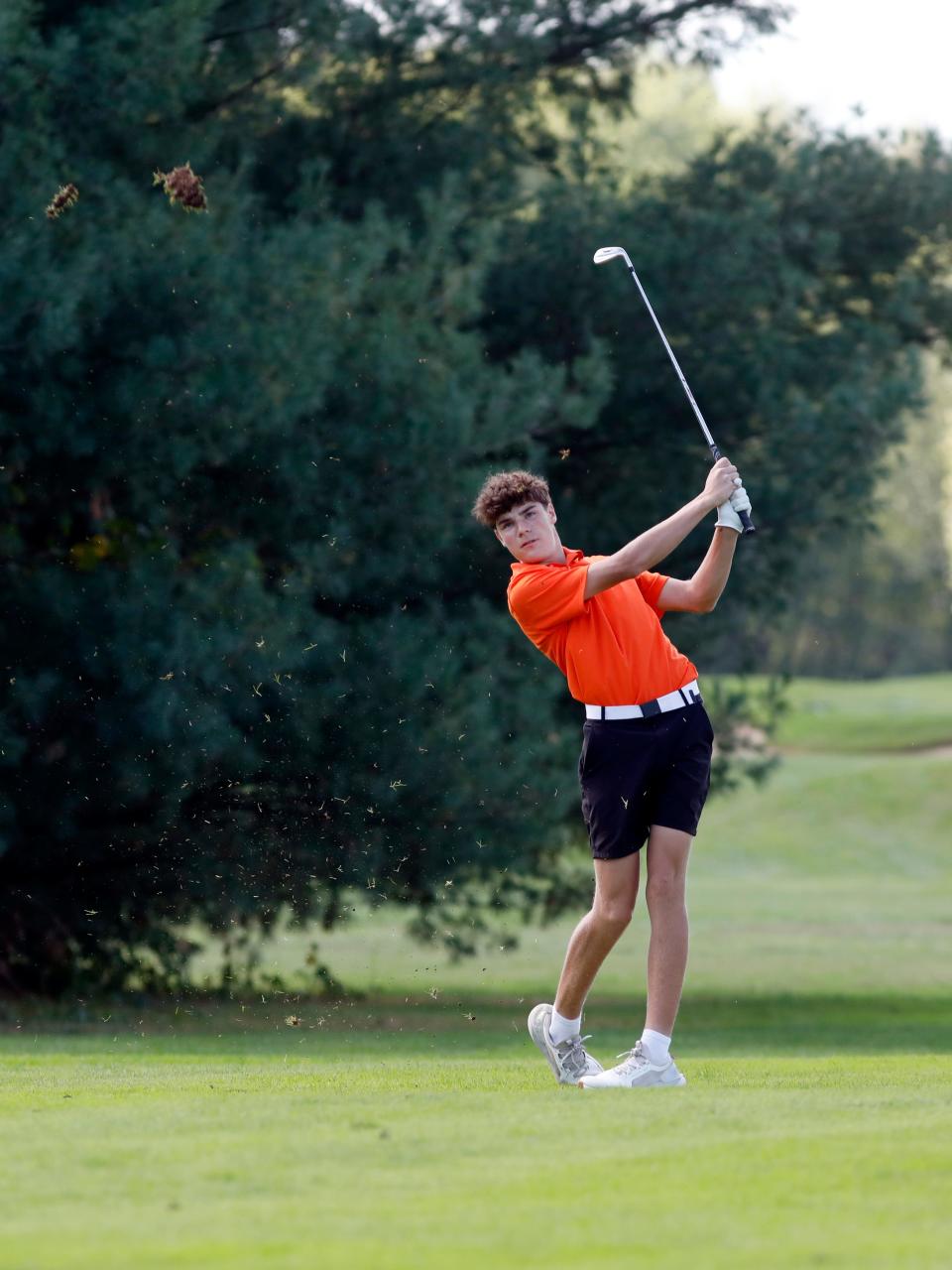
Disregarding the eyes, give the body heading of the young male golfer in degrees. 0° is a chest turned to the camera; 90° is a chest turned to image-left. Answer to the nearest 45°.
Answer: approximately 0°

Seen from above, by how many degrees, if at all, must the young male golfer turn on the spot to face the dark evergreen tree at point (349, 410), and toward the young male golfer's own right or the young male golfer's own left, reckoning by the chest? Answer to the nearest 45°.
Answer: approximately 180°
